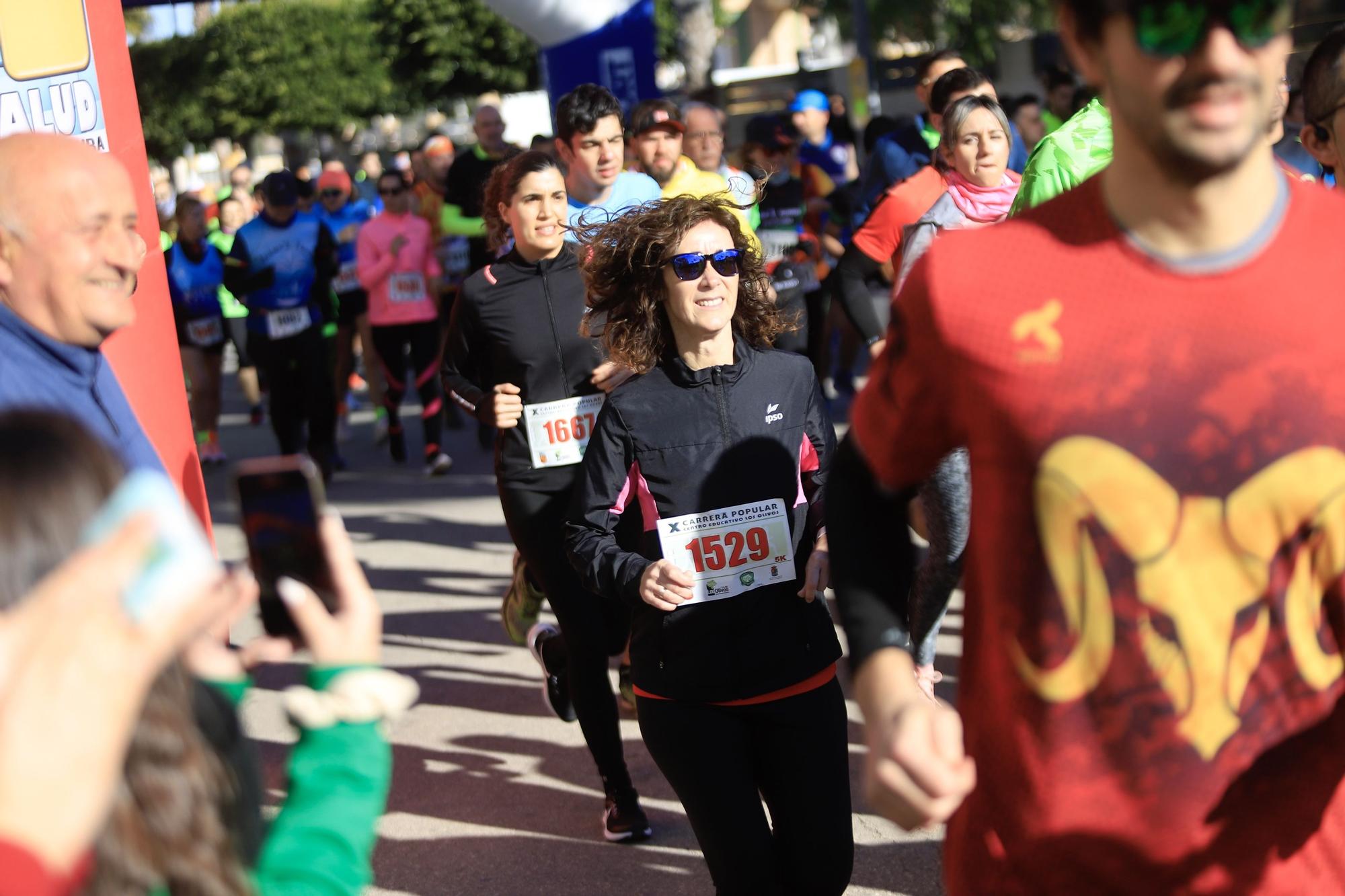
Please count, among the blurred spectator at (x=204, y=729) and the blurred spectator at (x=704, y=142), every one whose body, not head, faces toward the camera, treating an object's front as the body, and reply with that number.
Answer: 1

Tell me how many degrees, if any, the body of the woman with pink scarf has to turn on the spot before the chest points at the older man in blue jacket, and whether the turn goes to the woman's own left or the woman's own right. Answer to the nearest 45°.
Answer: approximately 90° to the woman's own right

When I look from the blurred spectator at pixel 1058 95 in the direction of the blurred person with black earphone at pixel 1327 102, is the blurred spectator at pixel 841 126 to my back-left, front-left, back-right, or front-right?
back-right

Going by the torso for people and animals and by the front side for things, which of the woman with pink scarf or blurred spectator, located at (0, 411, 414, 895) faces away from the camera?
the blurred spectator

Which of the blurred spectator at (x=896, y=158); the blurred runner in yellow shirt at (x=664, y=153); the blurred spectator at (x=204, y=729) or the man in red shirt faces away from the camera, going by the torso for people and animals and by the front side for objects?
the blurred spectator at (x=204, y=729)

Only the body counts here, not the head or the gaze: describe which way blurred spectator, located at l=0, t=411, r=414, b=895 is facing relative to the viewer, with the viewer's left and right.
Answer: facing away from the viewer

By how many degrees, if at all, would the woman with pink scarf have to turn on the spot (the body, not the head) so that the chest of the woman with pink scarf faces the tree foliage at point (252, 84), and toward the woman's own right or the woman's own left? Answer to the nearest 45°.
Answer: approximately 180°

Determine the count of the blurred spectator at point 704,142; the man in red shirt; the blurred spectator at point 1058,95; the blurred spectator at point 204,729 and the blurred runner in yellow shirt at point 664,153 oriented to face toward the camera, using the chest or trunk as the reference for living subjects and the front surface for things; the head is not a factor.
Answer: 4

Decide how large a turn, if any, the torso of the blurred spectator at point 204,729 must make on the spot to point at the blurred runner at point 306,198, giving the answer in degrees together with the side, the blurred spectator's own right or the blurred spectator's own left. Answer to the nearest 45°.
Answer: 0° — they already face them

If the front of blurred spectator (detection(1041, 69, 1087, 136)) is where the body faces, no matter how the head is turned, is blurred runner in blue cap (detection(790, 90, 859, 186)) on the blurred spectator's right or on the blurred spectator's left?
on the blurred spectator's right

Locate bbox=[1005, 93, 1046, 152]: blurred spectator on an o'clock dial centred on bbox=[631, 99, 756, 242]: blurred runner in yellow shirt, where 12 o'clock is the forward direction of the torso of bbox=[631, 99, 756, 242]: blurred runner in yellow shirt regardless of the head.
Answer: bbox=[1005, 93, 1046, 152]: blurred spectator is roughly at 7 o'clock from bbox=[631, 99, 756, 242]: blurred runner in yellow shirt.

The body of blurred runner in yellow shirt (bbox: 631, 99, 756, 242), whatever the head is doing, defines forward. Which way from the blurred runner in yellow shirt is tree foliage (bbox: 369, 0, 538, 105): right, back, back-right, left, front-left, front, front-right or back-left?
back
